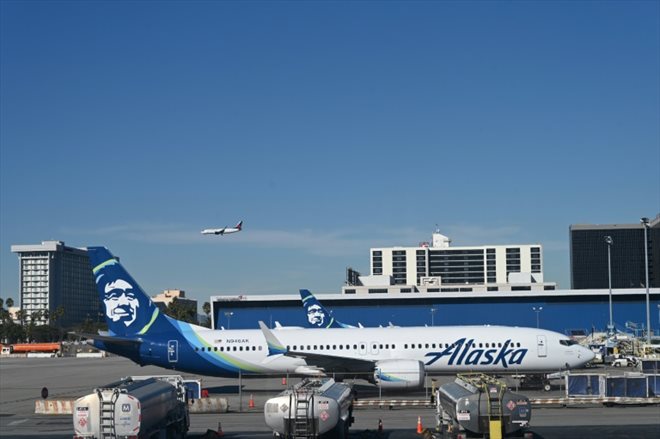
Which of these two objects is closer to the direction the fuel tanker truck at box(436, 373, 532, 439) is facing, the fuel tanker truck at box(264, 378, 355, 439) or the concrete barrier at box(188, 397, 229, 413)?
the concrete barrier

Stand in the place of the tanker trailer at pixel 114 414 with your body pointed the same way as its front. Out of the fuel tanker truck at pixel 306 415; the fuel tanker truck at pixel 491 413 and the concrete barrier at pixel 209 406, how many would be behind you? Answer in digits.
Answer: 0

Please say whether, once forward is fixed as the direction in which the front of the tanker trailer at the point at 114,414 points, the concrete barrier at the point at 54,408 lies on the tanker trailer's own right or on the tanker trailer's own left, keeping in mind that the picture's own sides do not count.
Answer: on the tanker trailer's own left

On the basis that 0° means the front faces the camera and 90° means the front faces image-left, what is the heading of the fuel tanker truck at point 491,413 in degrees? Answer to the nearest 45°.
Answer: approximately 135°

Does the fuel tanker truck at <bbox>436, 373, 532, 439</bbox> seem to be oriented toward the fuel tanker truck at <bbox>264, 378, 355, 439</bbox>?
no

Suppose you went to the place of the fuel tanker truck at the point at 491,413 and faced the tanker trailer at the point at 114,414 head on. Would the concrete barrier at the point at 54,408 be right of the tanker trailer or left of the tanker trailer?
right

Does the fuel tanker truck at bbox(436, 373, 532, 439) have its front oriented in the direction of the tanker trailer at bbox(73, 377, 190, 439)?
no

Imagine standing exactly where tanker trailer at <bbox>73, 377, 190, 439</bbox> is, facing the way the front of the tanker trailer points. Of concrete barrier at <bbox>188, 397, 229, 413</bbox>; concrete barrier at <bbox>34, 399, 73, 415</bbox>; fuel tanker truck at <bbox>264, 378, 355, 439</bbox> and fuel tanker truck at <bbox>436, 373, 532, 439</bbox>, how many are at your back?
0

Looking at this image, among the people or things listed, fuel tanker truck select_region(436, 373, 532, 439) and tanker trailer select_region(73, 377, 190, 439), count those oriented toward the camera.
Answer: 0

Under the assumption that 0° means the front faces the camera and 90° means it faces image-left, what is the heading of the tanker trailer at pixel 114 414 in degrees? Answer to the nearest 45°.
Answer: approximately 225°

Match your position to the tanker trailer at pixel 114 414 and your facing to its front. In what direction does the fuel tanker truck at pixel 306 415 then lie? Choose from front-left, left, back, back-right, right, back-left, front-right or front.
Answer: front-right
